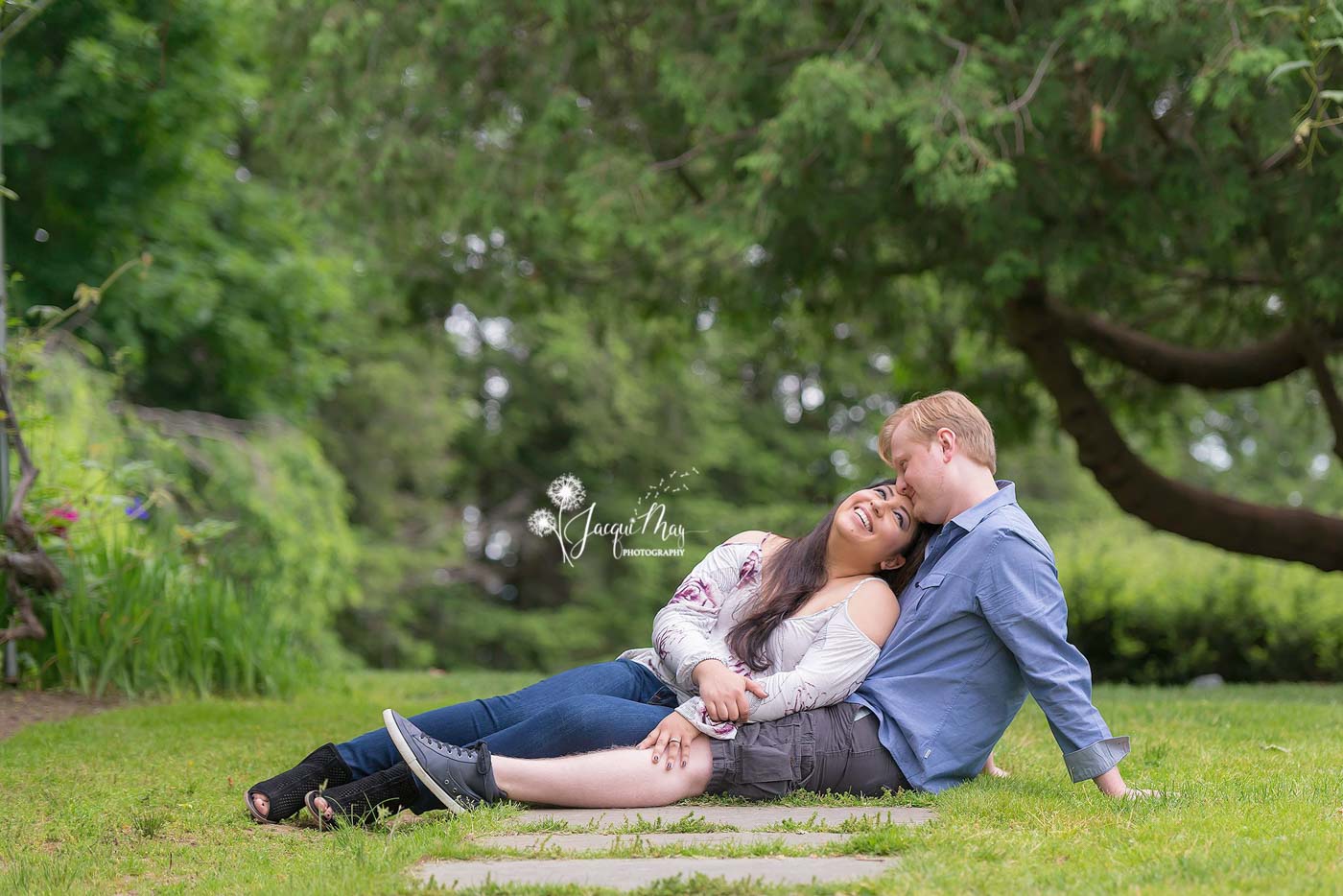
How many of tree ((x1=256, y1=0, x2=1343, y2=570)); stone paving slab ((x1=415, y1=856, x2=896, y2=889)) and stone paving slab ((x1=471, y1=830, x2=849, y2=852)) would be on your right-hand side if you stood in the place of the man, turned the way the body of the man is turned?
1

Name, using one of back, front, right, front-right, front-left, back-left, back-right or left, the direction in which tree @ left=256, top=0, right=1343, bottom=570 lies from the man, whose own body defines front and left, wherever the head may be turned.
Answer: right

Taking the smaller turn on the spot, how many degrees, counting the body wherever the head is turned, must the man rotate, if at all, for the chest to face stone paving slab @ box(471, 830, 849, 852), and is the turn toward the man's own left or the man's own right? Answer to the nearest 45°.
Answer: approximately 45° to the man's own left

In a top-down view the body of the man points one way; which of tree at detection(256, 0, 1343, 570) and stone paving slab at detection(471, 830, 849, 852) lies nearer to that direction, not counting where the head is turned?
the stone paving slab

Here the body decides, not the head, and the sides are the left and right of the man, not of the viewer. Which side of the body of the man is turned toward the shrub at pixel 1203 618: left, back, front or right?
right

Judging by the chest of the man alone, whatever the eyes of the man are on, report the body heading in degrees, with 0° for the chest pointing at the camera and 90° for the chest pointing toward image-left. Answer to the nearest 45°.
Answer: approximately 90°

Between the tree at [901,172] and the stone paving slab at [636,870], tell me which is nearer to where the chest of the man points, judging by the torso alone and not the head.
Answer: the stone paving slab

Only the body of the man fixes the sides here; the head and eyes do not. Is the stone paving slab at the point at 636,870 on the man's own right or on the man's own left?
on the man's own left
